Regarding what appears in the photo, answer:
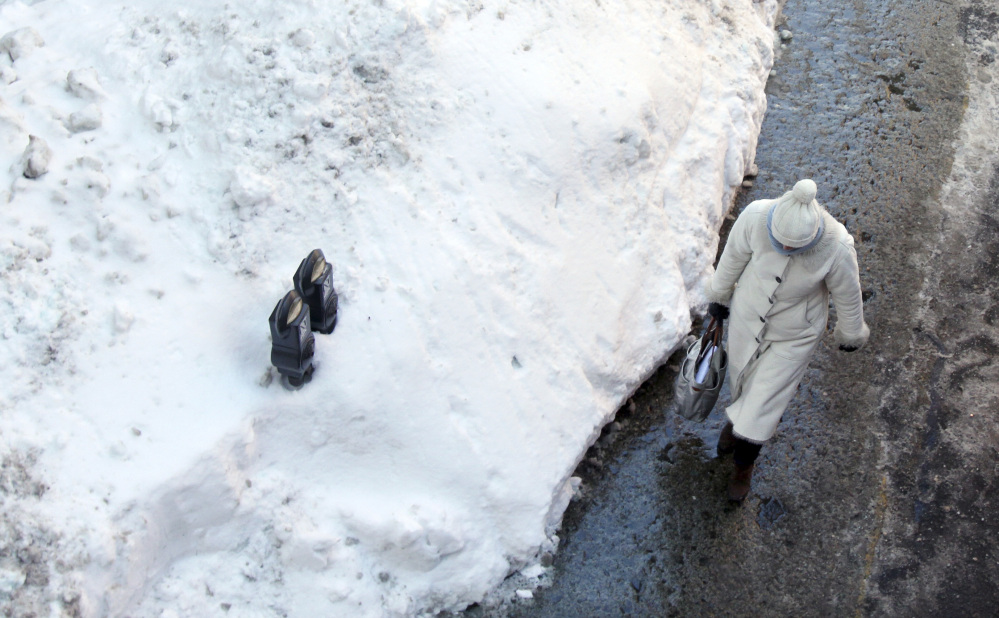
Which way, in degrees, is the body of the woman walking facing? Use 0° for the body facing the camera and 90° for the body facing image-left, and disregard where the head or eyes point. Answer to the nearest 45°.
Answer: approximately 45°

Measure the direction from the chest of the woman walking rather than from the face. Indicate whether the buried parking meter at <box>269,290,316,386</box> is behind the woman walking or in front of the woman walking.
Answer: in front
